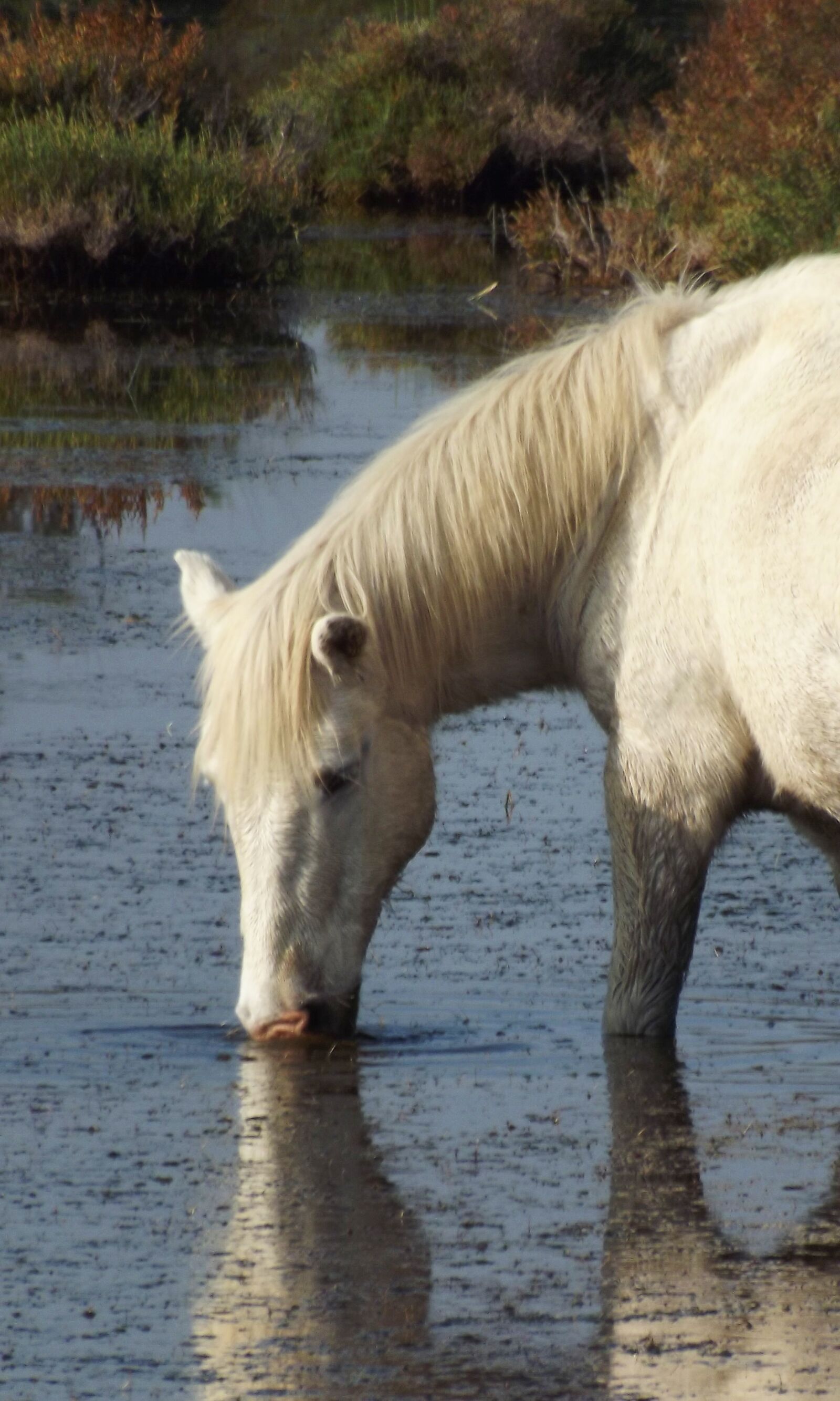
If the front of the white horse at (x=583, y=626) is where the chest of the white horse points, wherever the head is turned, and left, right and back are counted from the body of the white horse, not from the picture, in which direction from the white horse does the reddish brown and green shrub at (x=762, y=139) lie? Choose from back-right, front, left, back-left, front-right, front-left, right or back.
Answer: right

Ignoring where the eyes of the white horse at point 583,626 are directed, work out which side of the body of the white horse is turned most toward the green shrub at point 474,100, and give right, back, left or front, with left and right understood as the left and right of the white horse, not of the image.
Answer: right

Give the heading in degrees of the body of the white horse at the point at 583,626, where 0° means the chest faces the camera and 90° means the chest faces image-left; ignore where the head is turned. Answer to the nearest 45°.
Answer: approximately 90°
